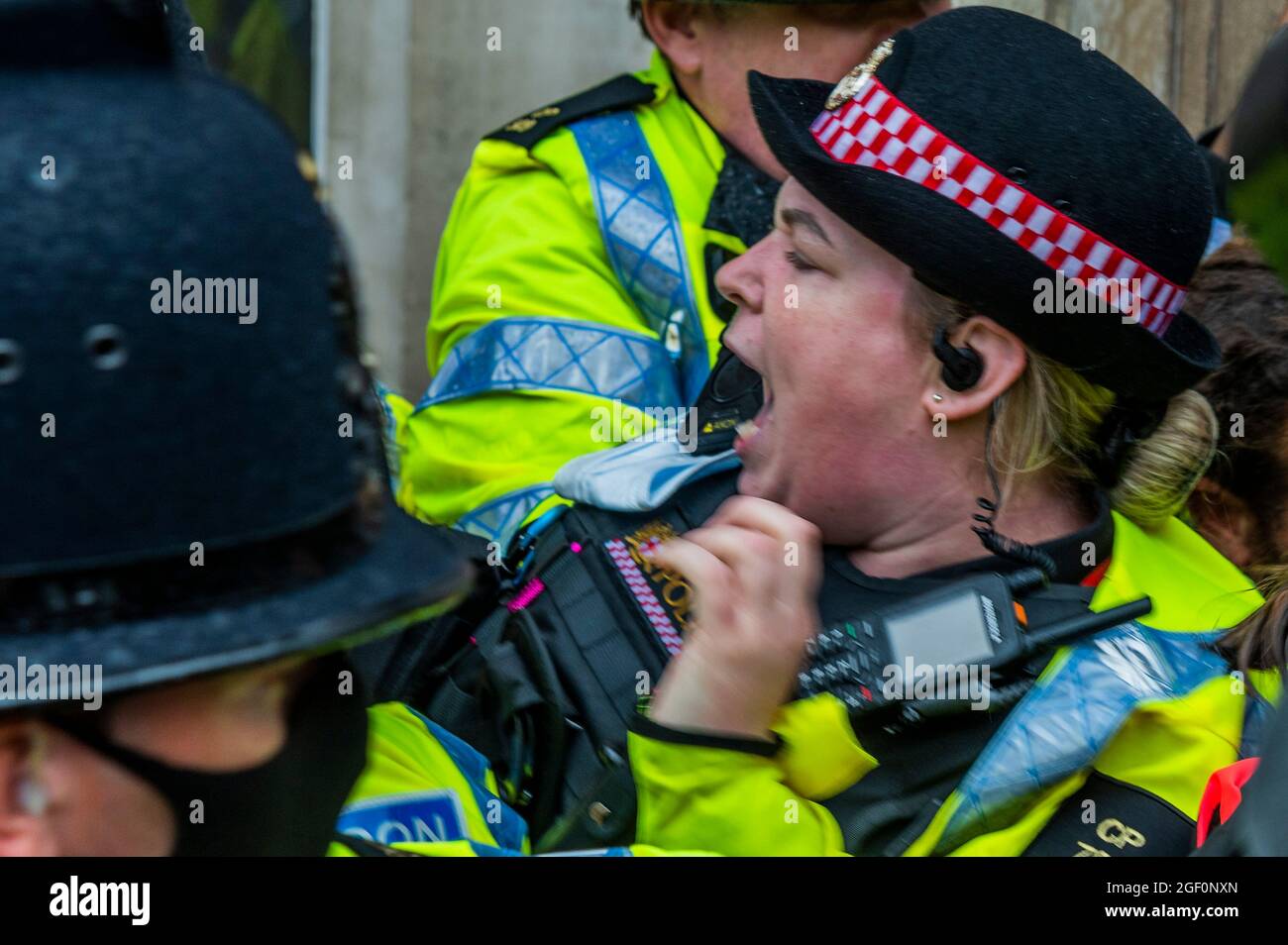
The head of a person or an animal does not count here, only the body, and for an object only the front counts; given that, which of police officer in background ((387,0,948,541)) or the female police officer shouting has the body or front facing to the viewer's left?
the female police officer shouting

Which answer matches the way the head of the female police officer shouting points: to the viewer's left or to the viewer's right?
to the viewer's left

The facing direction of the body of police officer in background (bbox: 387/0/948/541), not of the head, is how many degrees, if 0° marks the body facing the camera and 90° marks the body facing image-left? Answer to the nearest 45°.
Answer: approximately 315°

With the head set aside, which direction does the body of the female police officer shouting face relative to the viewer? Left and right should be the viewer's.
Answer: facing to the left of the viewer

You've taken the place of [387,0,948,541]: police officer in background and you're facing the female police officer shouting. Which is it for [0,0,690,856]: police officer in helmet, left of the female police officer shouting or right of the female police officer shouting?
right
